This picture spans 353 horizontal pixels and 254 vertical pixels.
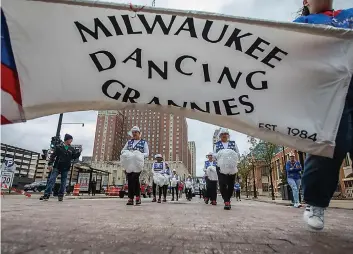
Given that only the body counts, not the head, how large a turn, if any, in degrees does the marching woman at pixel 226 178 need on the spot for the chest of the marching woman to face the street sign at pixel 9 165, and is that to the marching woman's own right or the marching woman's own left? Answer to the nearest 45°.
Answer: approximately 90° to the marching woman's own right

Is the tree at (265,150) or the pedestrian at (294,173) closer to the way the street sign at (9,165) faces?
the pedestrian

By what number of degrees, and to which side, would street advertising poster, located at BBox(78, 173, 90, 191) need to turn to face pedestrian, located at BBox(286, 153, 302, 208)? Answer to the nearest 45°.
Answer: approximately 45° to its left

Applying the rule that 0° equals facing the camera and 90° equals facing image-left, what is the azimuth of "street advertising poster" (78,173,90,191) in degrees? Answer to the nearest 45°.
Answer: approximately 0°

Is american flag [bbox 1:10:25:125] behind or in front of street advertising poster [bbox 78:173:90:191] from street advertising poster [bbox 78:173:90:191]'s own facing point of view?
in front

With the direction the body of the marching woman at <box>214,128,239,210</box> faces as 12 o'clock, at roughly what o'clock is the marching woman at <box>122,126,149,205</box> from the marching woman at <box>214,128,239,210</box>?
the marching woman at <box>122,126,149,205</box> is roughly at 3 o'clock from the marching woman at <box>214,128,239,210</box>.

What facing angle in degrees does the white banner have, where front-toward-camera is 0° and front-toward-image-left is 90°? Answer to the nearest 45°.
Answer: approximately 0°

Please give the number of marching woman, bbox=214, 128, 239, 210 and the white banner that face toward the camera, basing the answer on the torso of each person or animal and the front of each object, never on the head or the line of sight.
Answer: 2
